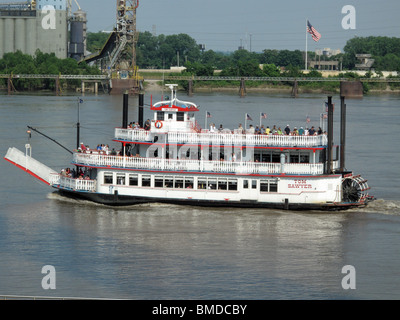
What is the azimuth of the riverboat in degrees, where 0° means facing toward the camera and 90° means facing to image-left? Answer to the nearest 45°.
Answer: approximately 90°
